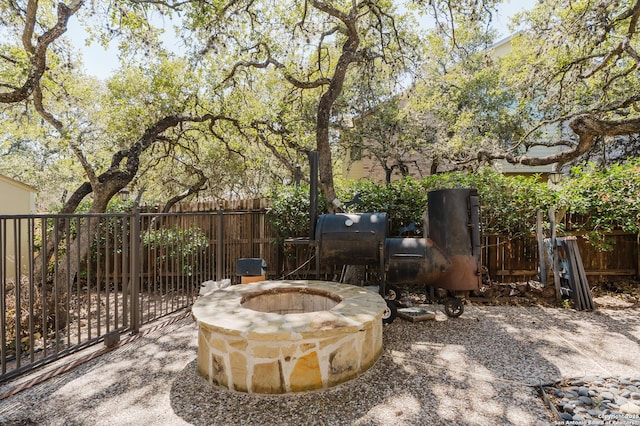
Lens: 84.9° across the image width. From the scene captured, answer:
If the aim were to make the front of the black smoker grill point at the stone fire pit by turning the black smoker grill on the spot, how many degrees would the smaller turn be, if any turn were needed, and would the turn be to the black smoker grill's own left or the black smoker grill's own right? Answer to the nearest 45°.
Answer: approximately 45° to the black smoker grill's own right

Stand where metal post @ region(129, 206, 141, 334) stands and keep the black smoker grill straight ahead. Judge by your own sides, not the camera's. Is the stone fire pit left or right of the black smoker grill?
right

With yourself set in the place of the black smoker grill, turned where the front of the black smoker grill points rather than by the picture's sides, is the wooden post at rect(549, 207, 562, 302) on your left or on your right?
on your left

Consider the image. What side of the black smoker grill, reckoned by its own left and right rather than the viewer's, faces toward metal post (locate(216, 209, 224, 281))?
right

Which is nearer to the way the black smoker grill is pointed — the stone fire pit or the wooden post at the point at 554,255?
the stone fire pit

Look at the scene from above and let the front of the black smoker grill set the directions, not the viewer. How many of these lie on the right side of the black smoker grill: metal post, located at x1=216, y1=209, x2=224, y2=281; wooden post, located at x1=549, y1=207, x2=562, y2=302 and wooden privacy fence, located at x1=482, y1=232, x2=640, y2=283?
1

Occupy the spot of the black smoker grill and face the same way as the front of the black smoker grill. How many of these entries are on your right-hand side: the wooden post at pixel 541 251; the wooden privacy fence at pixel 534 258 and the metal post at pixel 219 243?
1

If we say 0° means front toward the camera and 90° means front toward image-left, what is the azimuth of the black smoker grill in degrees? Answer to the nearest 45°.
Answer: approximately 0°
